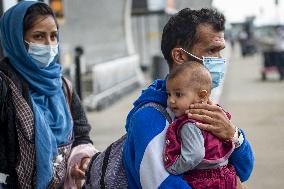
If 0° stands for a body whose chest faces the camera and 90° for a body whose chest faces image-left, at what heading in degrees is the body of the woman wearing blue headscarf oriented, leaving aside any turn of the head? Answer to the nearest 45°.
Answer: approximately 315°

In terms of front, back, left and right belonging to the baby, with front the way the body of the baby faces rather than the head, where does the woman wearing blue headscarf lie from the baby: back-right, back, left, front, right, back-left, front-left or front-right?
front-right

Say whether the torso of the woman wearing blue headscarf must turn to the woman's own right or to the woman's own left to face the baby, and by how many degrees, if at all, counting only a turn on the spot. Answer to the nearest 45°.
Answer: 0° — they already face them
